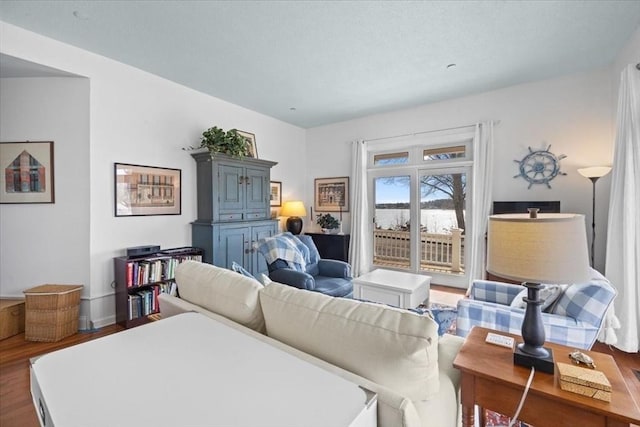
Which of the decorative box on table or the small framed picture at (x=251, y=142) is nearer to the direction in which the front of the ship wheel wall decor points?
the decorative box on table

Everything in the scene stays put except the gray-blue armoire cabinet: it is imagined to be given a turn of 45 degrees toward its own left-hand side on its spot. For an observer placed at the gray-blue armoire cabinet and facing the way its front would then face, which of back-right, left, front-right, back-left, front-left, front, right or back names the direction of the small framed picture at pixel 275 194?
front-left

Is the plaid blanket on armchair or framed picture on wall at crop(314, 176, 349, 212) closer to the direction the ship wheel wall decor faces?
the plaid blanket on armchair

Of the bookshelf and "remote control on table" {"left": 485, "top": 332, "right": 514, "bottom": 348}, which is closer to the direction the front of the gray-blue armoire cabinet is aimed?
the remote control on table

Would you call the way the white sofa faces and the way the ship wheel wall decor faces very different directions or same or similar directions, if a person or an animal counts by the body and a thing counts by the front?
very different directions

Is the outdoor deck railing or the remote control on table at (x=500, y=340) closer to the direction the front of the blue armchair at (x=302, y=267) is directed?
the remote control on table

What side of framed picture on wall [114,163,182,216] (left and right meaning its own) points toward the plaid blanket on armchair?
front

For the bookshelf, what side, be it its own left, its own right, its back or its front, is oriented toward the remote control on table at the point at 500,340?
front

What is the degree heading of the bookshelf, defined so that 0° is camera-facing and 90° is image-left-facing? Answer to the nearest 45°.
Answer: approximately 315°

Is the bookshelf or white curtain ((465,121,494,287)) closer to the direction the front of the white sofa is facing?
the white curtain

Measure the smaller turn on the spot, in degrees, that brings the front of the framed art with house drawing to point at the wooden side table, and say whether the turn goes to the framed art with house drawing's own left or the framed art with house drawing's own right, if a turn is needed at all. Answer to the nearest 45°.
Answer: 0° — it already faces it

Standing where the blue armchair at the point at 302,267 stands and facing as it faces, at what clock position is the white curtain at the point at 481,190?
The white curtain is roughly at 10 o'clock from the blue armchair.

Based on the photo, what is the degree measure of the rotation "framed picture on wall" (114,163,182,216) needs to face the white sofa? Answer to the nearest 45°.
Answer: approximately 45° to its right

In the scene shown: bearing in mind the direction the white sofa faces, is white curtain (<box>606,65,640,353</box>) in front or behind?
in front

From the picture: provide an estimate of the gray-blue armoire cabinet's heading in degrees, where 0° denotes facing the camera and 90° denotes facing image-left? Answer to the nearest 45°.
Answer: approximately 315°

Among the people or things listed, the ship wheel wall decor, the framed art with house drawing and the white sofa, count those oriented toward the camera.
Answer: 2

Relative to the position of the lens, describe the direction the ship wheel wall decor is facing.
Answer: facing the viewer
